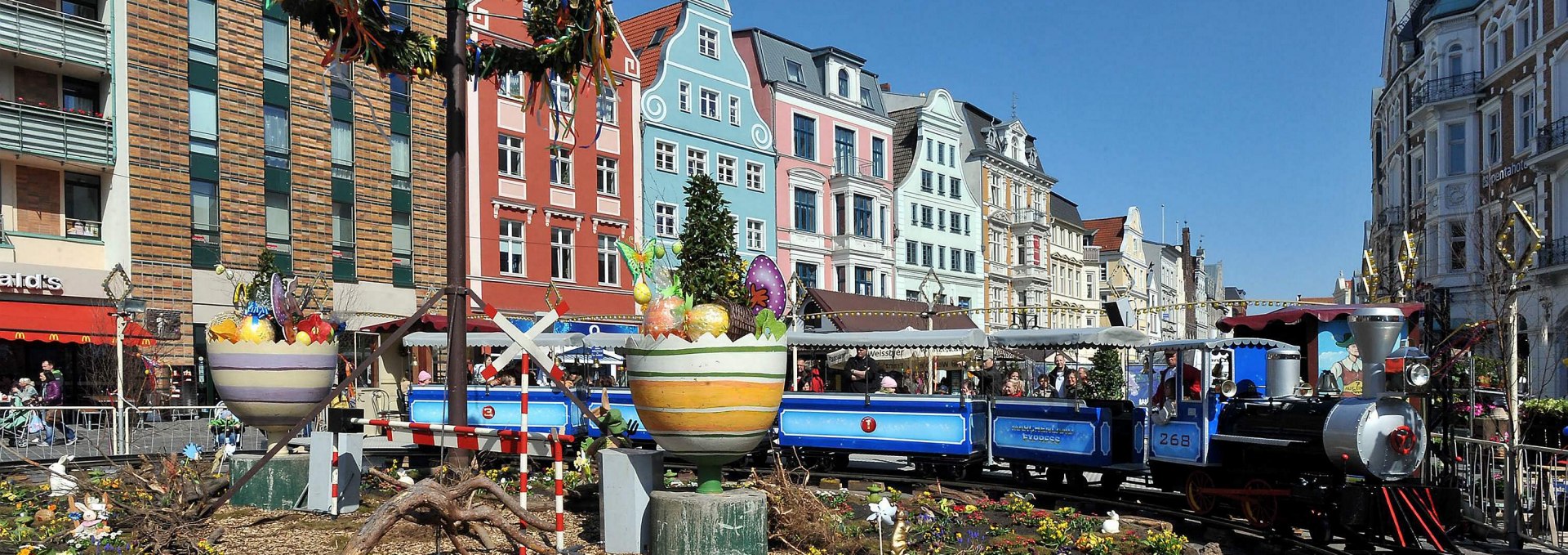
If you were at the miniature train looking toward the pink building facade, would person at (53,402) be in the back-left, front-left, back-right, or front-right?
front-left

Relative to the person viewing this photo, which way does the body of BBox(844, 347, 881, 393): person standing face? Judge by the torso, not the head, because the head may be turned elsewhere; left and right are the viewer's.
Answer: facing the viewer

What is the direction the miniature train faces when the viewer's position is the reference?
facing the viewer and to the right of the viewer

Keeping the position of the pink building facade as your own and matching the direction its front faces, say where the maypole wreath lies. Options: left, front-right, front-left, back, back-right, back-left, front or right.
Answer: front-right

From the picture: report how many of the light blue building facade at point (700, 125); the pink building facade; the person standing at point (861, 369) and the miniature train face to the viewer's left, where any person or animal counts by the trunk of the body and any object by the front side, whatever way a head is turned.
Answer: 0

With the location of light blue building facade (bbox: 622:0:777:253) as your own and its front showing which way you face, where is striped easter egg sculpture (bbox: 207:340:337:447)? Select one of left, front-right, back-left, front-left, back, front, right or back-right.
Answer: front-right

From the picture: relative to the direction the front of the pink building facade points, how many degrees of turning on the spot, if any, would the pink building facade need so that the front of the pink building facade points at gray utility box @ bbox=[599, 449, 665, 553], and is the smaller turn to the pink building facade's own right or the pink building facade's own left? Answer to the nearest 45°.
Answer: approximately 45° to the pink building facade's own right

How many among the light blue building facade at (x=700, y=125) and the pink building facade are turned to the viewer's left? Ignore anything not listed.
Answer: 0

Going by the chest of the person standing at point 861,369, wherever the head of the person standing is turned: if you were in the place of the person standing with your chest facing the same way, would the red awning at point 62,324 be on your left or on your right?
on your right

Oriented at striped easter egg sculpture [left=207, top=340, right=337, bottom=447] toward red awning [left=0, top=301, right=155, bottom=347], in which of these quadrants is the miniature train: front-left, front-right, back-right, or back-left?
back-right

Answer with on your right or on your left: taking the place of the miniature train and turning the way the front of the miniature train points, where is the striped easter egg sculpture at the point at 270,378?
on your right

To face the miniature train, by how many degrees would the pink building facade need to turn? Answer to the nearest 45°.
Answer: approximately 45° to its right

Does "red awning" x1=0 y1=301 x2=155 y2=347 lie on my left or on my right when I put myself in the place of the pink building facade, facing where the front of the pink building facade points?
on my right

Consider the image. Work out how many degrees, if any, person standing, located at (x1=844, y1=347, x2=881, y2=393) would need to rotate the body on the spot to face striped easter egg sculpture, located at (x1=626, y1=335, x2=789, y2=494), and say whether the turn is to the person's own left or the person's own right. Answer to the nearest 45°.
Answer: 0° — they already face it

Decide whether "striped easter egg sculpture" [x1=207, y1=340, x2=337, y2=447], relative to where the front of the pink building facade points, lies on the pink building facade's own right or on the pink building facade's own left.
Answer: on the pink building facade's own right
